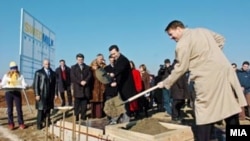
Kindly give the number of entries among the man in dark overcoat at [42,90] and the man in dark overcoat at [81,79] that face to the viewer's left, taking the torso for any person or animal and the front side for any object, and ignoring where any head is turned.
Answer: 0

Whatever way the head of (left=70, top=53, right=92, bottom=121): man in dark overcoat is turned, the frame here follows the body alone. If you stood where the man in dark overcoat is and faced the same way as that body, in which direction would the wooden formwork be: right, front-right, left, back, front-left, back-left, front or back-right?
front

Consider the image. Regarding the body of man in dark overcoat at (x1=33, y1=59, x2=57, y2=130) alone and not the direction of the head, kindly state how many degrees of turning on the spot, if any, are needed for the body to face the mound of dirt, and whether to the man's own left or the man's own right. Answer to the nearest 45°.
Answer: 0° — they already face it

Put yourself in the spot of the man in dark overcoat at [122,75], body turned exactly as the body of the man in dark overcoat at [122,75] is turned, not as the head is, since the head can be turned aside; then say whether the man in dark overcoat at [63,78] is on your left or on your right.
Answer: on your right

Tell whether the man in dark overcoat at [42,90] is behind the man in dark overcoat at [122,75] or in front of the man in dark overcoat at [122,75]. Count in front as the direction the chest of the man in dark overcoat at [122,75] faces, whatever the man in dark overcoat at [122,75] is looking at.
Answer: in front

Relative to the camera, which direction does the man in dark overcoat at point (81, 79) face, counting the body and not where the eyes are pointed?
toward the camera

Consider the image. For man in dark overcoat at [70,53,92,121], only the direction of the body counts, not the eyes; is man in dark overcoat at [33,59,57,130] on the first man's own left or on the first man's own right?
on the first man's own right
